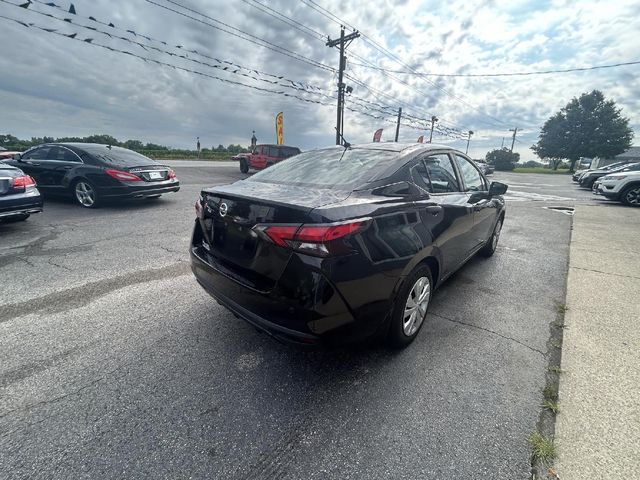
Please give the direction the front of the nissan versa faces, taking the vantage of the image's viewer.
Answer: facing away from the viewer and to the right of the viewer

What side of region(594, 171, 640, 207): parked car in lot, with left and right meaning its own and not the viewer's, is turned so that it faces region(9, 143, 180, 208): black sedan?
front

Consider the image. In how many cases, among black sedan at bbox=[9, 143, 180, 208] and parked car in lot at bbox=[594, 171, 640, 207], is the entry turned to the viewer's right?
0

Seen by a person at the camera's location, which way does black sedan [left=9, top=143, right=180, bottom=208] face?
facing away from the viewer and to the left of the viewer

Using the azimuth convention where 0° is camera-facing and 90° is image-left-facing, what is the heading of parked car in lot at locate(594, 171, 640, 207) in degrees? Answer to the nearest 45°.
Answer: approximately 45°

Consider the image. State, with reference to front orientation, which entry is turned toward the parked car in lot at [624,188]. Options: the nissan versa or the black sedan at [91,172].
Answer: the nissan versa

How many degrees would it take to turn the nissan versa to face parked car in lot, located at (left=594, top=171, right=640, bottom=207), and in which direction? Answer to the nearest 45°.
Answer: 0° — it already faces it

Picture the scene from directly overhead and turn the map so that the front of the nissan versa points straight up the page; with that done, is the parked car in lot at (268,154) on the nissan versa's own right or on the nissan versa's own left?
on the nissan versa's own left

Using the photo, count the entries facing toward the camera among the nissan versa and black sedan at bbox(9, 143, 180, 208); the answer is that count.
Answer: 0

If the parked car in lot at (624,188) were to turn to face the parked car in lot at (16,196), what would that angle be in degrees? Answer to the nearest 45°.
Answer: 0° — it already faces it

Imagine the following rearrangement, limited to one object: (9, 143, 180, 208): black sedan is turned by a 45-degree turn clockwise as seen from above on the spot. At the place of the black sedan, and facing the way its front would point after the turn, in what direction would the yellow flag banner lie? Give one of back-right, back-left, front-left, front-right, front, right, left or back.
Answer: front-right

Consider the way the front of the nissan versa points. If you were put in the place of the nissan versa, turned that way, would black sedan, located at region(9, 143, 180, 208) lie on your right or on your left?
on your left
